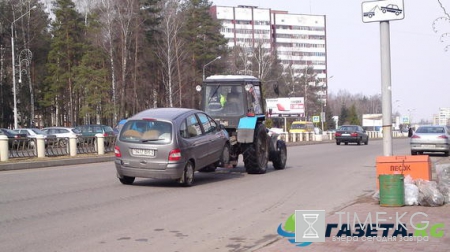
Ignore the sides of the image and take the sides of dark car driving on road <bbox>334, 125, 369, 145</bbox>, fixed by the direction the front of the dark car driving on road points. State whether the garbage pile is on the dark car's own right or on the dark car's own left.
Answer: on the dark car's own right

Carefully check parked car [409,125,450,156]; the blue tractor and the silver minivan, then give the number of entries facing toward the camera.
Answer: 0

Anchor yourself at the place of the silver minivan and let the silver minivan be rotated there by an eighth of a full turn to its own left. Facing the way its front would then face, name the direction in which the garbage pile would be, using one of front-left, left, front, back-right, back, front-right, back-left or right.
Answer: back-right

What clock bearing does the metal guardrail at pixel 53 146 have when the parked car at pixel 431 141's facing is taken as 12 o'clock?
The metal guardrail is roughly at 8 o'clock from the parked car.

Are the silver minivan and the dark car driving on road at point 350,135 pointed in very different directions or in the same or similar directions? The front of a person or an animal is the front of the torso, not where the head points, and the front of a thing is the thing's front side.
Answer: same or similar directions

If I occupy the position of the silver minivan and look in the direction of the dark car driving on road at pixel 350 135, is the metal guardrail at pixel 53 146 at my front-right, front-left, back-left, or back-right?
front-left

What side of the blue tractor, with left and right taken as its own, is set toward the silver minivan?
back

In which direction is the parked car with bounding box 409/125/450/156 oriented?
away from the camera

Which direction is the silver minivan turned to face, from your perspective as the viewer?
facing away from the viewer and to the right of the viewer

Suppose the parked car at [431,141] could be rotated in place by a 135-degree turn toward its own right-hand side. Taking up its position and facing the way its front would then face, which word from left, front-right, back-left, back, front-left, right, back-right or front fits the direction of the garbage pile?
front-right

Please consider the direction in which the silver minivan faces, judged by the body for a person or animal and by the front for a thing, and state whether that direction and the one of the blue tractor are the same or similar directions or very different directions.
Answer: same or similar directions

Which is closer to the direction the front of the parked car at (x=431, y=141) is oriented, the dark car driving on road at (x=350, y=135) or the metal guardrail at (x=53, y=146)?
the dark car driving on road

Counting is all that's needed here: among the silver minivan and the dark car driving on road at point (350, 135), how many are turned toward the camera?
0

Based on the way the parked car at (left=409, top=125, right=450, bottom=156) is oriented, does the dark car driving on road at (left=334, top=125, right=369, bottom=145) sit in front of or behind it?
in front

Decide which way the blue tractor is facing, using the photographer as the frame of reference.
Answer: facing away from the viewer and to the right of the viewer

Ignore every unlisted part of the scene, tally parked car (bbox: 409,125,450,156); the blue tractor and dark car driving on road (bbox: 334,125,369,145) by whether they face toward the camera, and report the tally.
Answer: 0

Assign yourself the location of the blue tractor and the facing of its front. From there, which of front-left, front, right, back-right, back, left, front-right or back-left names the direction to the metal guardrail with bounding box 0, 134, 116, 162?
left

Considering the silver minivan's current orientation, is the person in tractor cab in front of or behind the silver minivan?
in front

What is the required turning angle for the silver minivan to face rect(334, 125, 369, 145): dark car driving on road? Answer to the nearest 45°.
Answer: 0° — it already faces it
